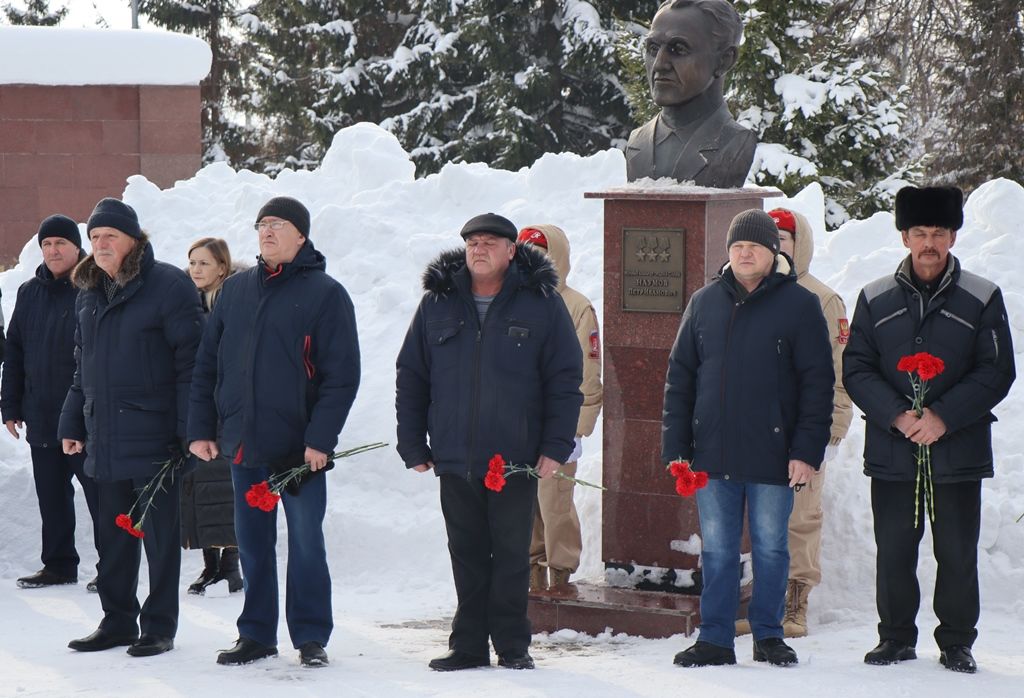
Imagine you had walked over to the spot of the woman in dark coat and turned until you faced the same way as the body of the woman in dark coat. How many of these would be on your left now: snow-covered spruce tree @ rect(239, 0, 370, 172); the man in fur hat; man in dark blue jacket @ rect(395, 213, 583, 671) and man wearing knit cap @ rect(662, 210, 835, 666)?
3

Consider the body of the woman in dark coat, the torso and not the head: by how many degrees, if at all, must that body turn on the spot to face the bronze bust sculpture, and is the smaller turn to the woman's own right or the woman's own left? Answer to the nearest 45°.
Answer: approximately 90° to the woman's own left

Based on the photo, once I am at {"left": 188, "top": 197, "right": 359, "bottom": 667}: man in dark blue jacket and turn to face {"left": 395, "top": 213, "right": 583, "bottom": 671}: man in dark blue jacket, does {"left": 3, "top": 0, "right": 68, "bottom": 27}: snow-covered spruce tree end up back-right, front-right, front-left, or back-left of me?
back-left

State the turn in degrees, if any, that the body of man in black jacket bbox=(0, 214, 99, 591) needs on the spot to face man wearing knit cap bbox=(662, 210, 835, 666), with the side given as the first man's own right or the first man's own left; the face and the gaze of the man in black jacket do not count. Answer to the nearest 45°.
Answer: approximately 90° to the first man's own left

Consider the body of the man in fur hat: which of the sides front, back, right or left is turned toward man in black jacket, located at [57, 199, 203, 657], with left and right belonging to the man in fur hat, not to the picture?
right

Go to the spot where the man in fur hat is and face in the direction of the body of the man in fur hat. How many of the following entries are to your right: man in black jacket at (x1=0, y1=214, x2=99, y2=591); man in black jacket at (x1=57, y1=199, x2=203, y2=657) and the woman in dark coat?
3

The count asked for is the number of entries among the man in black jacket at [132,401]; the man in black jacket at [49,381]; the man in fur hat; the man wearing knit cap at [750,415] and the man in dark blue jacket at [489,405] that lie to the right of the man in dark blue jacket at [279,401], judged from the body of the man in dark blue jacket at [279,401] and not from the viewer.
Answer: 2

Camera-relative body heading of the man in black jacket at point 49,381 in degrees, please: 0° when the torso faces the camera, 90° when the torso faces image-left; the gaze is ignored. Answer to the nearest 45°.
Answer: approximately 45°

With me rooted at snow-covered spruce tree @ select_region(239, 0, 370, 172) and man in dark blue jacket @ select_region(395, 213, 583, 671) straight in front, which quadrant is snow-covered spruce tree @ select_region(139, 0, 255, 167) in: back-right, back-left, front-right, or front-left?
back-right

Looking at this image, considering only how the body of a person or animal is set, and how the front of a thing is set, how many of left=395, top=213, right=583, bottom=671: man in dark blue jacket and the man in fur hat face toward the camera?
2

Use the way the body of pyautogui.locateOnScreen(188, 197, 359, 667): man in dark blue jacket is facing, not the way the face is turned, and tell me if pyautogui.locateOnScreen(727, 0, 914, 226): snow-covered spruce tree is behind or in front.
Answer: behind
